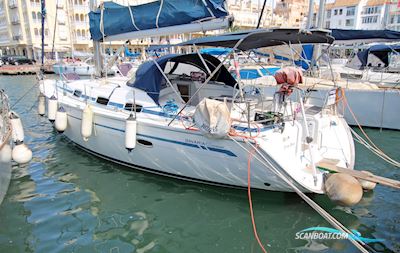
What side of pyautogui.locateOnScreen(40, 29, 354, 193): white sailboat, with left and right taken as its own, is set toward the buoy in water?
back

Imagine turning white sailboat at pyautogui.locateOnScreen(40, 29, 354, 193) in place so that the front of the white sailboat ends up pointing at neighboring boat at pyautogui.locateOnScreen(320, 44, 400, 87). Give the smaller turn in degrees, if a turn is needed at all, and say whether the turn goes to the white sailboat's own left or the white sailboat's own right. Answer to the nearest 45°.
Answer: approximately 90° to the white sailboat's own right

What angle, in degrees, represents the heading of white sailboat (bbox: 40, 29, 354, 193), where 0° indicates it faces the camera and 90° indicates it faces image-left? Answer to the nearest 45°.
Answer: approximately 135°

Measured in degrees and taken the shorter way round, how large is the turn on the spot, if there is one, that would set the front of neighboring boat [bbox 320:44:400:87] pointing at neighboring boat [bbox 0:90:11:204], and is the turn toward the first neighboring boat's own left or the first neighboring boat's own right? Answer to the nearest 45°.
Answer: approximately 90° to the first neighboring boat's own left

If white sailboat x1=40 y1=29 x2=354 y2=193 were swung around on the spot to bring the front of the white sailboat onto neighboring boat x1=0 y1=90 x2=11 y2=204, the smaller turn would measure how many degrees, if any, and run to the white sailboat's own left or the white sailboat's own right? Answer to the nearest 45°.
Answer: approximately 45° to the white sailboat's own left
